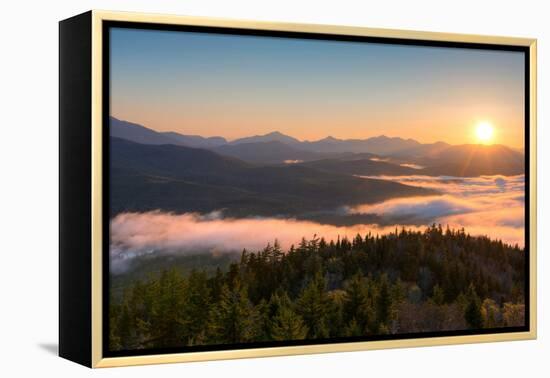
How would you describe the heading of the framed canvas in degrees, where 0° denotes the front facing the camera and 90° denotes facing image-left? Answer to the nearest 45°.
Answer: approximately 315°
